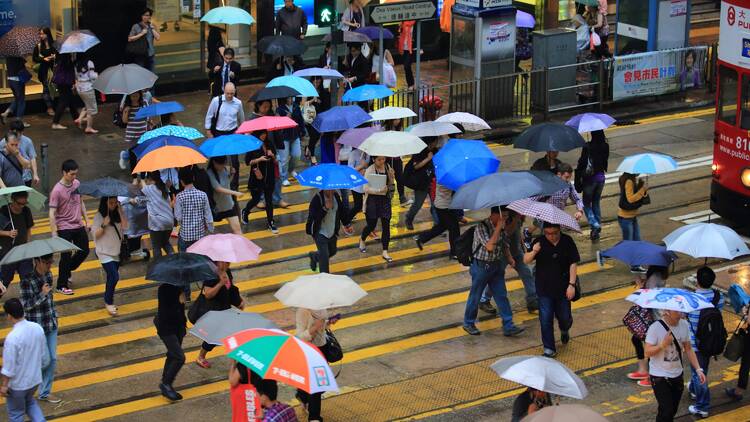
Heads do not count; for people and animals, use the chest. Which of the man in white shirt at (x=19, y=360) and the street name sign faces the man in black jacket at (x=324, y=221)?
the street name sign

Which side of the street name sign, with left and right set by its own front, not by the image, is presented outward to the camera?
front

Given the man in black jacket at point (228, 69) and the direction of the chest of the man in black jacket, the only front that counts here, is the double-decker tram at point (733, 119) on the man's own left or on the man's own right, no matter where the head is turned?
on the man's own left

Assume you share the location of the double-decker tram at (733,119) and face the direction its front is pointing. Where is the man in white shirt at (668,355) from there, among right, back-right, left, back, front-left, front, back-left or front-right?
front-left

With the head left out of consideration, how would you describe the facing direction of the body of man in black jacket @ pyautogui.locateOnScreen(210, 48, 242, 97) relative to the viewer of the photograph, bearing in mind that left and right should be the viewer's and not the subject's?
facing the viewer

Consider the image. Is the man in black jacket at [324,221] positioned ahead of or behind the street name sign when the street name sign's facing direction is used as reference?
ahead

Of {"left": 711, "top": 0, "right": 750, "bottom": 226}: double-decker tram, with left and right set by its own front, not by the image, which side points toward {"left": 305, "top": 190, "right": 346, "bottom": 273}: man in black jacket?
front

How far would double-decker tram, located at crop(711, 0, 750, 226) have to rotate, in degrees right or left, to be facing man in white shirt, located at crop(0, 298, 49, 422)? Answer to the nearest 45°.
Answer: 0° — it already faces them

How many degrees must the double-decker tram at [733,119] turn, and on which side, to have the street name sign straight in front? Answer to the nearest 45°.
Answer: approximately 90° to its right

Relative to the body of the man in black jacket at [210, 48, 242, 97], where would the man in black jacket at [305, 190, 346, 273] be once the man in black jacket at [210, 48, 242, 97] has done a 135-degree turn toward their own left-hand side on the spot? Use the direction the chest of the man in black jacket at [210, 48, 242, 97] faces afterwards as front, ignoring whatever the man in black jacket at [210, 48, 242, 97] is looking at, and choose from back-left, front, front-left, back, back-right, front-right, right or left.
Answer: back-right

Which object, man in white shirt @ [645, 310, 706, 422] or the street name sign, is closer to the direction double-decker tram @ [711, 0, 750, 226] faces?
the man in white shirt
